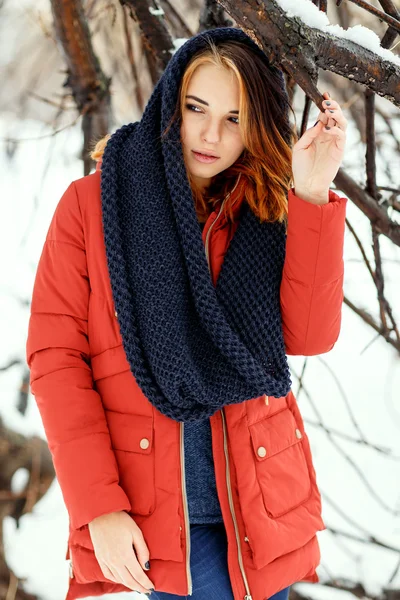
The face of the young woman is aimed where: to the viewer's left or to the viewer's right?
to the viewer's left

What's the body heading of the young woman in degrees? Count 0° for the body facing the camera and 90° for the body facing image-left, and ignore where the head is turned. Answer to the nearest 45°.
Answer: approximately 0°
